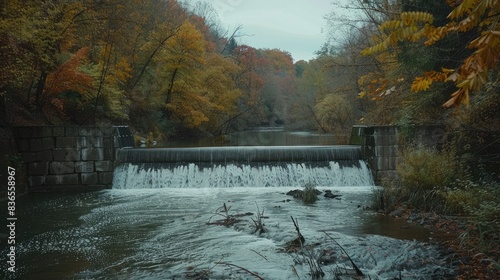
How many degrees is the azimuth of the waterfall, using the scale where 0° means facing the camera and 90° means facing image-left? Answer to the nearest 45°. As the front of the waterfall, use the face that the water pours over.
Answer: approximately 0°

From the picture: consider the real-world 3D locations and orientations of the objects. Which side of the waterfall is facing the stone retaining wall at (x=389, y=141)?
left

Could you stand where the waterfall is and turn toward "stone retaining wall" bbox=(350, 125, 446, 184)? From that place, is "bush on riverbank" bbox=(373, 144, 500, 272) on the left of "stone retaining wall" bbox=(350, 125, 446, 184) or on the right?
right

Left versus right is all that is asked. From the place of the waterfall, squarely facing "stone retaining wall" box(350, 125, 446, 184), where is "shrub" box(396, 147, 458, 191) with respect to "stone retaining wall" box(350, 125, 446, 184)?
right

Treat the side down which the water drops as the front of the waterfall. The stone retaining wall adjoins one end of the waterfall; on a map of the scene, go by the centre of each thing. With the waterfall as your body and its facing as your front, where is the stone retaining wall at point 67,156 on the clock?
The stone retaining wall is roughly at 3 o'clock from the waterfall.

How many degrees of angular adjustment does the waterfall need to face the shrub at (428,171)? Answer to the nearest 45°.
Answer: approximately 45° to its left

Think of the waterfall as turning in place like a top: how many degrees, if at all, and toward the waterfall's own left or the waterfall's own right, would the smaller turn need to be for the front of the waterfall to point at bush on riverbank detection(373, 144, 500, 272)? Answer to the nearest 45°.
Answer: approximately 45° to the waterfall's own left

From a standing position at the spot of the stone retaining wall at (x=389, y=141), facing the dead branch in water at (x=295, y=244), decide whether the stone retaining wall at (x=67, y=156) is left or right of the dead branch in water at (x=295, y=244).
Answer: right
